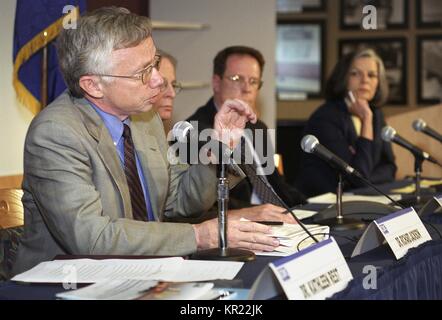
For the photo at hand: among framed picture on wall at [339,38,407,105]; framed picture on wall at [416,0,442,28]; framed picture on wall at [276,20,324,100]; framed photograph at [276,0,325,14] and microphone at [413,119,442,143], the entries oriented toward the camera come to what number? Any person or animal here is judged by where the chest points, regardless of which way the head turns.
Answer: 4

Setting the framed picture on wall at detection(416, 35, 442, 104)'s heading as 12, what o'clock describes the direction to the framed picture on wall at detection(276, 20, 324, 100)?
the framed picture on wall at detection(276, 20, 324, 100) is roughly at 3 o'clock from the framed picture on wall at detection(416, 35, 442, 104).

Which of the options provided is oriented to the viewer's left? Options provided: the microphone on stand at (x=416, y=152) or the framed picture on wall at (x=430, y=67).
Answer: the microphone on stand

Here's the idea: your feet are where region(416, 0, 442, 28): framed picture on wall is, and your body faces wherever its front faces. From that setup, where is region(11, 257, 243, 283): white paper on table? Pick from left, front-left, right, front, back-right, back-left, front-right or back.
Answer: front

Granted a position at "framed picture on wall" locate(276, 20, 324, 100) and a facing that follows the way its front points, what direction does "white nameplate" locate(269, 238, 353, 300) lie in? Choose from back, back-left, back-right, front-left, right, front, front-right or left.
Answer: front

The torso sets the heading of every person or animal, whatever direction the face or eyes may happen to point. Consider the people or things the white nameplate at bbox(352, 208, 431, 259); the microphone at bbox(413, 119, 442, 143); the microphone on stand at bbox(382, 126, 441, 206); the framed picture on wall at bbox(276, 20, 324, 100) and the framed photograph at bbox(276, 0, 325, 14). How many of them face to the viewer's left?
2

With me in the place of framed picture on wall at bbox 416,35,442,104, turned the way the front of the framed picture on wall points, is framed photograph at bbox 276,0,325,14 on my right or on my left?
on my right

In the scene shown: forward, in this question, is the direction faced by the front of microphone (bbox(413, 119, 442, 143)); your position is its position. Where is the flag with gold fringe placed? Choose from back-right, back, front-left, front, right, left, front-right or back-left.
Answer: front

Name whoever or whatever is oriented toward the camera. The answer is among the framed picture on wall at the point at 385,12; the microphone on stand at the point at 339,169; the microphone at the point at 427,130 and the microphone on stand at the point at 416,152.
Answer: the framed picture on wall

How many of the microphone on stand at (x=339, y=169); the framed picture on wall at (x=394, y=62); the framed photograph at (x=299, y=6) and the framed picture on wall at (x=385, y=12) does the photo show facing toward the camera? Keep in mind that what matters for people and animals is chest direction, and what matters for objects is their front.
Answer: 3

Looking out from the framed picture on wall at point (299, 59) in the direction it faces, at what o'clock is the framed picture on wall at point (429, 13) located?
the framed picture on wall at point (429, 13) is roughly at 9 o'clock from the framed picture on wall at point (299, 59).

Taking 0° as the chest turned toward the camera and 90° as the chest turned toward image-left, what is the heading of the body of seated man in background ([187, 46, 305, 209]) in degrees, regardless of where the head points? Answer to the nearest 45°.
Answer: approximately 315°

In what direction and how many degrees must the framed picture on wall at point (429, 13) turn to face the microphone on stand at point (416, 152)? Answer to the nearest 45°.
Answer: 0° — it already faces it

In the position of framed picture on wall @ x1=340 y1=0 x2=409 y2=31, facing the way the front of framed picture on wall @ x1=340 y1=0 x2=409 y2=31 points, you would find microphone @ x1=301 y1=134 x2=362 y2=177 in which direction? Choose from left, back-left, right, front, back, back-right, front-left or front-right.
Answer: front

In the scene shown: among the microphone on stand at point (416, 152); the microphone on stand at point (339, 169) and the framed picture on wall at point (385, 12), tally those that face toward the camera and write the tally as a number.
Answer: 1

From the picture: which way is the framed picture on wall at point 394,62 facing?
toward the camera

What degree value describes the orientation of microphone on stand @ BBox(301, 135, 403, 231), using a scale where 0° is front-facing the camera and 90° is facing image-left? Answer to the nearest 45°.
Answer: approximately 90°
